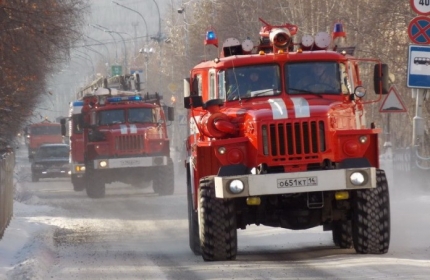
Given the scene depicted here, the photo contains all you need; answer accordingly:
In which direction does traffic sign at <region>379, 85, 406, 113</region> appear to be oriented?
toward the camera

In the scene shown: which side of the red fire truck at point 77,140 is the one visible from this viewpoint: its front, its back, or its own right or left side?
front

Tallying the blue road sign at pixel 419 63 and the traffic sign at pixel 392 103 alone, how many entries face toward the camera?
2

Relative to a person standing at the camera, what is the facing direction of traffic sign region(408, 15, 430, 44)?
facing the viewer
